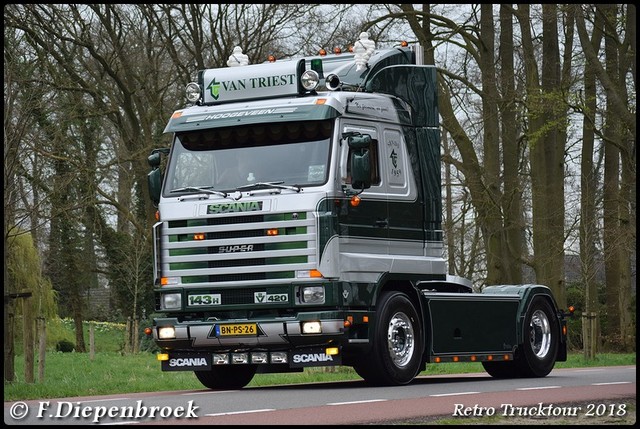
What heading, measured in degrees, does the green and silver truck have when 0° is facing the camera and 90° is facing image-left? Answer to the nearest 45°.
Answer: approximately 45°

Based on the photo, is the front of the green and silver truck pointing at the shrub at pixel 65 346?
no
